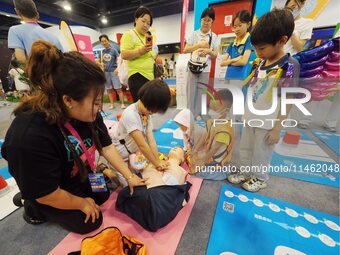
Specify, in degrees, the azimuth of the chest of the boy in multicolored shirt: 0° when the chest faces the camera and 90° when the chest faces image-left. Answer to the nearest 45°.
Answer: approximately 45°

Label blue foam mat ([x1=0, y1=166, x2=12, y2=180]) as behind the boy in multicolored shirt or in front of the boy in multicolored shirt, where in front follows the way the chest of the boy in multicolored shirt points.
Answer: in front

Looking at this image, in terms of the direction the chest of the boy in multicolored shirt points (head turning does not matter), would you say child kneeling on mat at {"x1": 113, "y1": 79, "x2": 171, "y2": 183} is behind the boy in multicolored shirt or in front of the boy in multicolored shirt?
in front

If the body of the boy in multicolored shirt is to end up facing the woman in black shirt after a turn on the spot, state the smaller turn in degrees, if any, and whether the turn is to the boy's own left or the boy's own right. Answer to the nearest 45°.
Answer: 0° — they already face them

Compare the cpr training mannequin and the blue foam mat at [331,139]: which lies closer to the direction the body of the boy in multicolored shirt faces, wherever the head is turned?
the cpr training mannequin

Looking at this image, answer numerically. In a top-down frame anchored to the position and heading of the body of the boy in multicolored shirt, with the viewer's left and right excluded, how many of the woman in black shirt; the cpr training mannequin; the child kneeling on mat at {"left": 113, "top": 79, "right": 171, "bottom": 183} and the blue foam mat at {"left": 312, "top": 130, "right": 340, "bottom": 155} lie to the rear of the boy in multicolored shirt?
1

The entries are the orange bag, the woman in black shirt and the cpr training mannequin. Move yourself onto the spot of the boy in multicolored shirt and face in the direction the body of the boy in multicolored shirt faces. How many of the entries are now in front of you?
3

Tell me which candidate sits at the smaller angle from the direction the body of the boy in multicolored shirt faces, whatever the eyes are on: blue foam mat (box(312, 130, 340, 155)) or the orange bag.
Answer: the orange bag

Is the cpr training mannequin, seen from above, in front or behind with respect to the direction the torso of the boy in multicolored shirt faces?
in front

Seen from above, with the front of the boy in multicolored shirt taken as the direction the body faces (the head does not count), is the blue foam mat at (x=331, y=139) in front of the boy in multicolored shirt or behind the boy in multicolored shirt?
behind

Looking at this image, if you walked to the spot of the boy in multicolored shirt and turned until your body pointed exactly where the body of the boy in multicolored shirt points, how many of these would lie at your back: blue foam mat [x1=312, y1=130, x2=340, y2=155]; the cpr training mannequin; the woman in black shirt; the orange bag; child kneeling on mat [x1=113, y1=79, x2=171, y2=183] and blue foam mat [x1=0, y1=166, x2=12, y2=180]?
1

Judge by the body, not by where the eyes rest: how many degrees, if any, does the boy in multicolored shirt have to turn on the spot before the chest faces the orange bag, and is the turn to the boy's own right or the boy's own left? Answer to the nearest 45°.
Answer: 0° — they already face it
